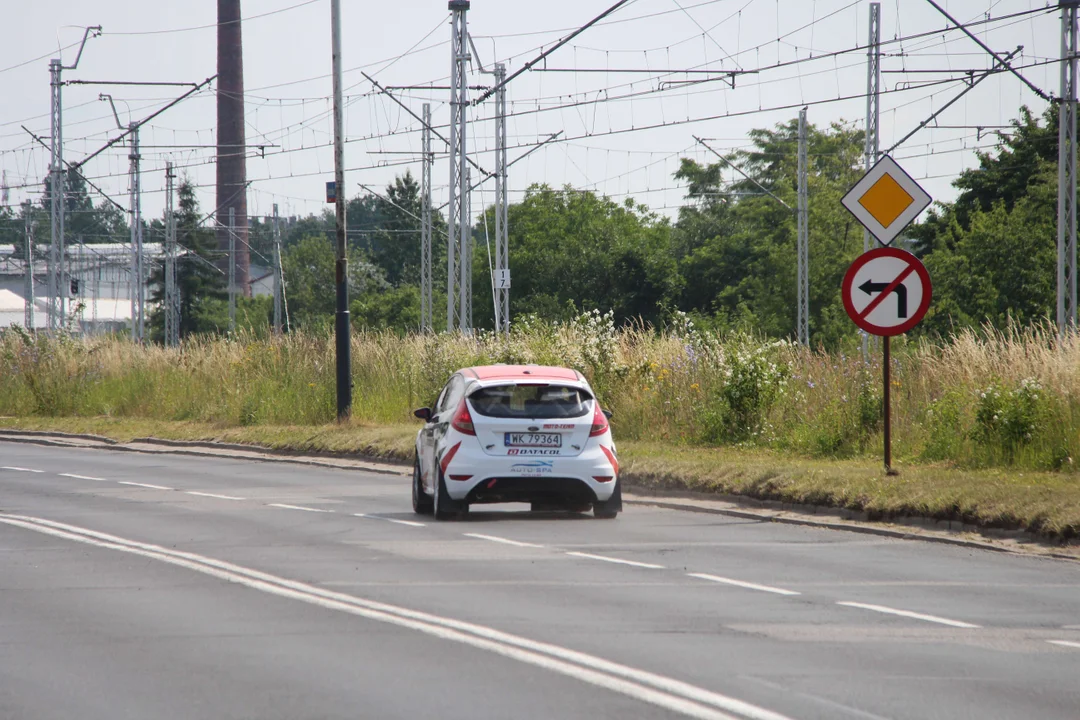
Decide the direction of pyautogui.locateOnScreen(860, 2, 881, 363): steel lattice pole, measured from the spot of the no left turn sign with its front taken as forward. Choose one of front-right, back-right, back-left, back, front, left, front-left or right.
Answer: back

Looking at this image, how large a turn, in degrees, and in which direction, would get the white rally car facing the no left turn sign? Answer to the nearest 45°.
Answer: approximately 90° to its right

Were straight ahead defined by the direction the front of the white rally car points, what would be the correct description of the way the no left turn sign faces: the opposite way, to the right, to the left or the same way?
the opposite way

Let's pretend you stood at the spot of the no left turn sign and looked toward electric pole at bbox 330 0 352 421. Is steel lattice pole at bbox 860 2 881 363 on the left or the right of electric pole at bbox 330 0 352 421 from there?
right

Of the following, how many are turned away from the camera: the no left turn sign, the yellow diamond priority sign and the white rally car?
1

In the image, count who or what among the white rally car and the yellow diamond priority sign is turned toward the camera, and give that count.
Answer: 1

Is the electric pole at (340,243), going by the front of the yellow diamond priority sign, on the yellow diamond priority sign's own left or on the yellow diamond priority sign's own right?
on the yellow diamond priority sign's own right

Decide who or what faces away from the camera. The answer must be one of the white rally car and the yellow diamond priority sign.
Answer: the white rally car

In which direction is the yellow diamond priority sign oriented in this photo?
toward the camera

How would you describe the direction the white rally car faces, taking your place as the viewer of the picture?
facing away from the viewer

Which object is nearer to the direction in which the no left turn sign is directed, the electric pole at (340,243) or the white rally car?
the white rally car

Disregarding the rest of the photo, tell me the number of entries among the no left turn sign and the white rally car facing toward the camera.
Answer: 1

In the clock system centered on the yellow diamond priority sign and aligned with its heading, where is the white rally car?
The white rally car is roughly at 2 o'clock from the yellow diamond priority sign.

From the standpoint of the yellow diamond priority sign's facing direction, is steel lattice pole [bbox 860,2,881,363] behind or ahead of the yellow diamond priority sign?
behind
